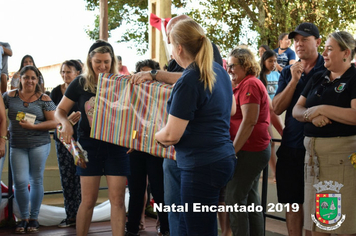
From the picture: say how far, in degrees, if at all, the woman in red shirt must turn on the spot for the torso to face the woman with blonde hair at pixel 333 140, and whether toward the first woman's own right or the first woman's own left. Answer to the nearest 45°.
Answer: approximately 135° to the first woman's own left

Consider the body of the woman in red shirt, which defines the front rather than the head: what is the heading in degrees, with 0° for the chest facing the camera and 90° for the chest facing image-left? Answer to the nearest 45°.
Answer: approximately 90°

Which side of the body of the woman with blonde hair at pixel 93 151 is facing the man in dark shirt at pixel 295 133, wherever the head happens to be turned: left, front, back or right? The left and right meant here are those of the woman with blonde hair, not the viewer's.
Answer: left

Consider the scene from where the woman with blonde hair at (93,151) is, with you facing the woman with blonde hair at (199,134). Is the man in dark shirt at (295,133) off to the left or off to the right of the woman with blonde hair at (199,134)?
left

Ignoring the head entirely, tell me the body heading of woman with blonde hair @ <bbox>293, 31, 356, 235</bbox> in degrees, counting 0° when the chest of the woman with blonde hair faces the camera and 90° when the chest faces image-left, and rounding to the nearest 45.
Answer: approximately 45°

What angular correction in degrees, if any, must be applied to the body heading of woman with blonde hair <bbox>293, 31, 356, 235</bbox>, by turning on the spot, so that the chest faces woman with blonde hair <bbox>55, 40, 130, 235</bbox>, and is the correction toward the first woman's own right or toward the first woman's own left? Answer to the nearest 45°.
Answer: approximately 45° to the first woman's own right

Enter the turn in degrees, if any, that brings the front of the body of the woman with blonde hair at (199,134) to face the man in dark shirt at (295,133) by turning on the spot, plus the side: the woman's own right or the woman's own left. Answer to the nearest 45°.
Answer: approximately 90° to the woman's own right

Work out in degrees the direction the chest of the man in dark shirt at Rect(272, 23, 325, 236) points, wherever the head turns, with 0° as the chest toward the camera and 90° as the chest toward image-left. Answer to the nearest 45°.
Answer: approximately 45°

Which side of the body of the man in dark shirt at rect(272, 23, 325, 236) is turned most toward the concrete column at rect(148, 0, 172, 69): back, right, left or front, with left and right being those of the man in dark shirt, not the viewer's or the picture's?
right

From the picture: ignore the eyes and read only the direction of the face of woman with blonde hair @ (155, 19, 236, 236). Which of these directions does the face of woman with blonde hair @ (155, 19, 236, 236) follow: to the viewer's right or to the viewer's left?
to the viewer's left

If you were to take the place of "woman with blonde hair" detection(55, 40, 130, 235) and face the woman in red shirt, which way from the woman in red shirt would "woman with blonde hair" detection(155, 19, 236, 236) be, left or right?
right
